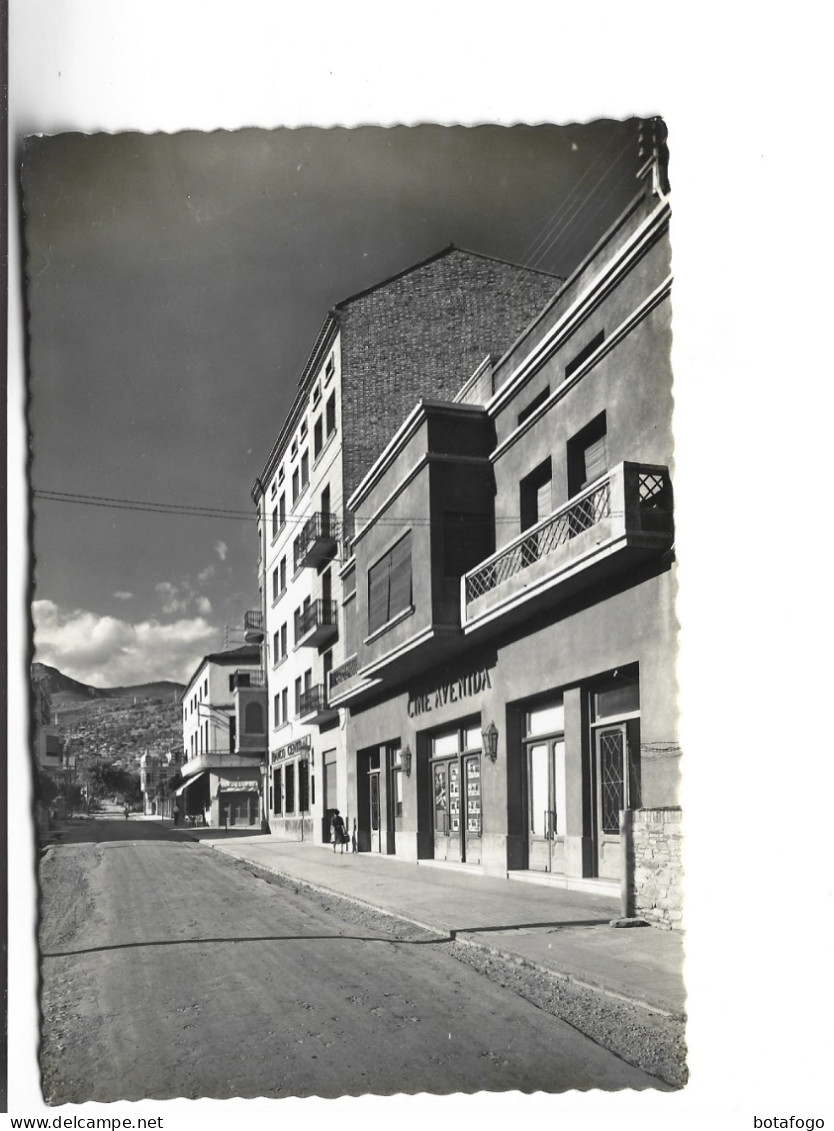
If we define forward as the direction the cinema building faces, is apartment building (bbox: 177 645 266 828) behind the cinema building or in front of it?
in front

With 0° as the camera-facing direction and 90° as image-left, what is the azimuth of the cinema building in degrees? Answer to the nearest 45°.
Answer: approximately 45°

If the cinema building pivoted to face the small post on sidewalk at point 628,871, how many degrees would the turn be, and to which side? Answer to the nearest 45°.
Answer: approximately 45° to its left
